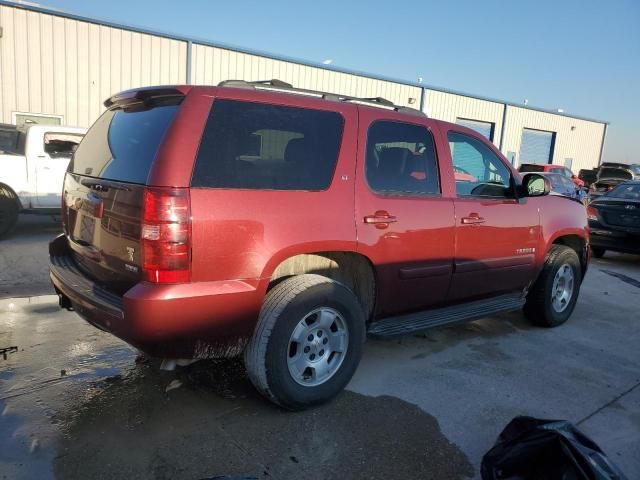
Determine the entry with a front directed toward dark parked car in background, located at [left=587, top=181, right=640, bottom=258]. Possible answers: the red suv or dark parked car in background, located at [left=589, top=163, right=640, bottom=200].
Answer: the red suv

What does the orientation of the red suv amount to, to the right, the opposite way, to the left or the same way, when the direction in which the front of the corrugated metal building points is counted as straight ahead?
to the left

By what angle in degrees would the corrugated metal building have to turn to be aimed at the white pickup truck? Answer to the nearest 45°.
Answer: approximately 45° to its right

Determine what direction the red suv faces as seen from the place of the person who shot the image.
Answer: facing away from the viewer and to the right of the viewer

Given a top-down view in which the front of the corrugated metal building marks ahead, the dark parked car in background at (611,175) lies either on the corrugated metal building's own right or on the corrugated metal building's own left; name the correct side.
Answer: on the corrugated metal building's own left

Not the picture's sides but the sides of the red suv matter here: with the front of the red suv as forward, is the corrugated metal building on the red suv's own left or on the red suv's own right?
on the red suv's own left

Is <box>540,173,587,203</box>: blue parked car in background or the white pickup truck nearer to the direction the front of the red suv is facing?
the blue parked car in background

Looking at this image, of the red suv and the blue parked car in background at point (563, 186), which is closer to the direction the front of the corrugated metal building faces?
the red suv
